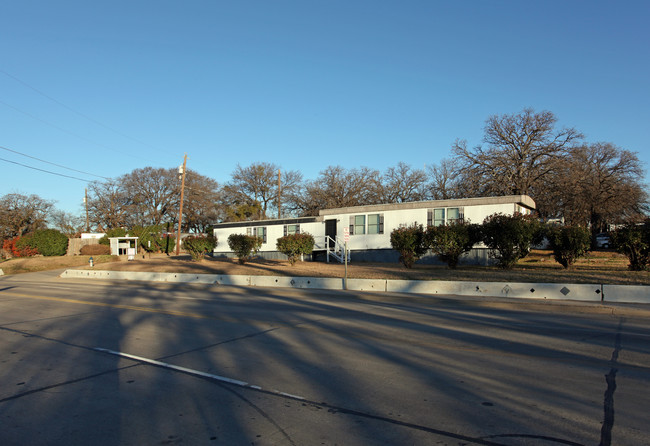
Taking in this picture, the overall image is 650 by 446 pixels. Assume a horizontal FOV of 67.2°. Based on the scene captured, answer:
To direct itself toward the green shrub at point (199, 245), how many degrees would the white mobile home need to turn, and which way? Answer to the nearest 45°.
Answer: approximately 45° to its right

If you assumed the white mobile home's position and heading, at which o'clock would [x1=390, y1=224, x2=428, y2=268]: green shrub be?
The green shrub is roughly at 10 o'clock from the white mobile home.

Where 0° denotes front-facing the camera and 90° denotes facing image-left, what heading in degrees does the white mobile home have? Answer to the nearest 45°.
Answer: approximately 45°

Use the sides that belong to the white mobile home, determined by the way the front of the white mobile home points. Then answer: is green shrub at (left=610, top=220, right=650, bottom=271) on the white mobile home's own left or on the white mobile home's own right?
on the white mobile home's own left

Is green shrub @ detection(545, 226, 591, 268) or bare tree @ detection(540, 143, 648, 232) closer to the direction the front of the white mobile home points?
the green shrub

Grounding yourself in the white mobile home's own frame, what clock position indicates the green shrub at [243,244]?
The green shrub is roughly at 1 o'clock from the white mobile home.

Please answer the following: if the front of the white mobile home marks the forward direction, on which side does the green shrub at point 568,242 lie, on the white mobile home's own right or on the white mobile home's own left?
on the white mobile home's own left
